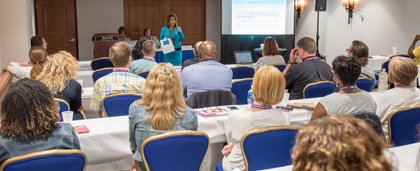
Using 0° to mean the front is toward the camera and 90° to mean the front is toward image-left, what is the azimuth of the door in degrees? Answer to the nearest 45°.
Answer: approximately 0°

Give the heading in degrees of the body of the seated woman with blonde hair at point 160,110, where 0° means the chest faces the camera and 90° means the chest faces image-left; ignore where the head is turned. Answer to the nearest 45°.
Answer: approximately 180°

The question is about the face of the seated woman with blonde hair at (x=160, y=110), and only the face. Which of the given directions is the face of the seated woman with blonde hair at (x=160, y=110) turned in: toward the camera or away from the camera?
away from the camera

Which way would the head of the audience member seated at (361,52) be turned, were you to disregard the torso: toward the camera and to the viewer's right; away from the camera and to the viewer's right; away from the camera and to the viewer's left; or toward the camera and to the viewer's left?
away from the camera and to the viewer's left

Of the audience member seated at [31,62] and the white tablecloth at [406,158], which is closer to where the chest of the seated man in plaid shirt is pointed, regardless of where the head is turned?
the audience member seated

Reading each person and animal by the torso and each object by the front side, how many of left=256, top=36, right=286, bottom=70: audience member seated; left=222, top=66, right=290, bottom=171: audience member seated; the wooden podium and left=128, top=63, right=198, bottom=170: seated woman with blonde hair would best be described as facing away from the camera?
3

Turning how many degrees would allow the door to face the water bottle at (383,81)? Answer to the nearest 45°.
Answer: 0° — it already faces it

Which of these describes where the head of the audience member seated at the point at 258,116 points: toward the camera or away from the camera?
away from the camera

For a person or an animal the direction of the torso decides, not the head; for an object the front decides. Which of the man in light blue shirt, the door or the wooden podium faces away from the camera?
the man in light blue shirt

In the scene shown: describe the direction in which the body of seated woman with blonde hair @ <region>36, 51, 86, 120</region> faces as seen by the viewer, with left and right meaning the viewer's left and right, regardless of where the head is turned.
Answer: facing away from the viewer and to the right of the viewer

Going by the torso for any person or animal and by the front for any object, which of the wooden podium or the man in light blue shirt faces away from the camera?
the man in light blue shirt

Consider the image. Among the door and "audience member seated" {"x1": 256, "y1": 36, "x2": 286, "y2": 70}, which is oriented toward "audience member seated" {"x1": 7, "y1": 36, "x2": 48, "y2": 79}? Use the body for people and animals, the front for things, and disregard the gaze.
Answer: the door

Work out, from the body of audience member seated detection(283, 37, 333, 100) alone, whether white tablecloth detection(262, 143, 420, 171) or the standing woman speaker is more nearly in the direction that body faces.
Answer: the standing woman speaker

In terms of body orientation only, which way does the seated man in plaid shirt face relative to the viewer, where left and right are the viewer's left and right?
facing away from the viewer
